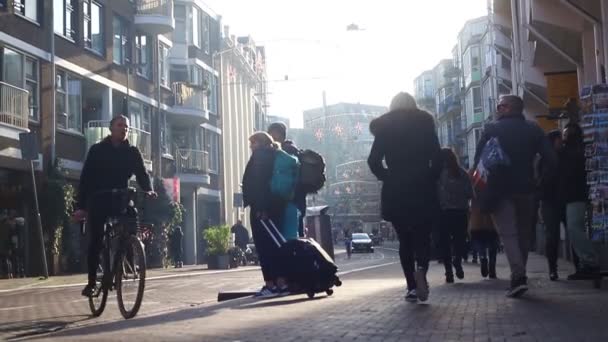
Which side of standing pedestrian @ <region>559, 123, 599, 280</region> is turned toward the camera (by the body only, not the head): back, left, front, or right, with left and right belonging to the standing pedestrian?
left

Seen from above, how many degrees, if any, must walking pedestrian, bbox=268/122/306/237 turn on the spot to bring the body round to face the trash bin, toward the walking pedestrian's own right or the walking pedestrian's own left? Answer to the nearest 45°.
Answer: approximately 90° to the walking pedestrian's own right

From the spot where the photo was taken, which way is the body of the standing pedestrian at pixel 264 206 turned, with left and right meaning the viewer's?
facing to the left of the viewer

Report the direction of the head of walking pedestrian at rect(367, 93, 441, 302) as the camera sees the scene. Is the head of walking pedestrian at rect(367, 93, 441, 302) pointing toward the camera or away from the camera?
away from the camera

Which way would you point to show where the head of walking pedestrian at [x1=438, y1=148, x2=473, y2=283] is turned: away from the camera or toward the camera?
away from the camera

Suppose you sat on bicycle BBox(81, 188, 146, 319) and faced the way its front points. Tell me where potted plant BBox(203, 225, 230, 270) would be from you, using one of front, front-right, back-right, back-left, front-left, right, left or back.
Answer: back-left
